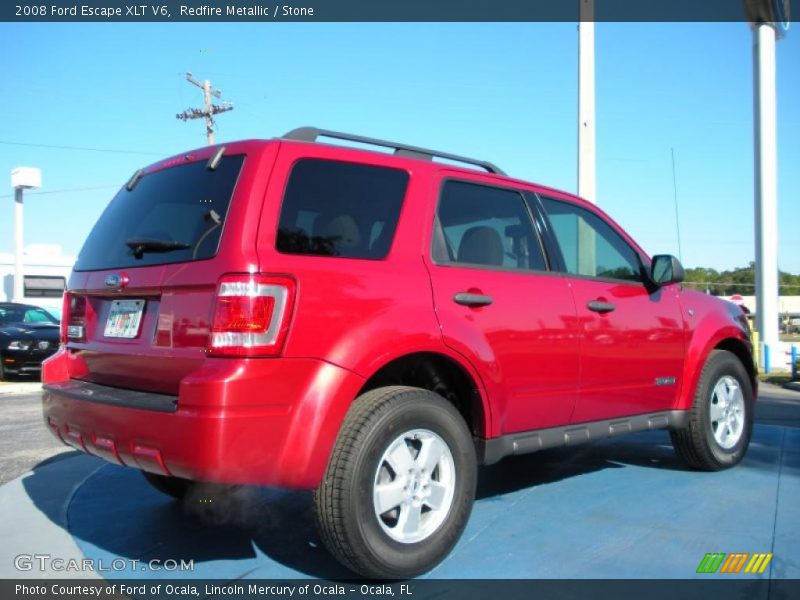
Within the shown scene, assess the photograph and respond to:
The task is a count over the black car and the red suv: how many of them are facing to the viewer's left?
0

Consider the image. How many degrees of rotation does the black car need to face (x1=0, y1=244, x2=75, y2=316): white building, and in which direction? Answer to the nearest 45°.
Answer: approximately 135° to its left

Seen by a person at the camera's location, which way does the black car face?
facing the viewer and to the right of the viewer

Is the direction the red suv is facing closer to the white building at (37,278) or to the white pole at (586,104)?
the white pole

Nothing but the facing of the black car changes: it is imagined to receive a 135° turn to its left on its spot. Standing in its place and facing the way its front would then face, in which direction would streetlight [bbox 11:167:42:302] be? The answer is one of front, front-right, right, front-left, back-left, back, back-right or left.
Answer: front

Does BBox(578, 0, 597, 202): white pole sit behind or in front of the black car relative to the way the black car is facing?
in front

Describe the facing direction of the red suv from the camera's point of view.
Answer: facing away from the viewer and to the right of the viewer

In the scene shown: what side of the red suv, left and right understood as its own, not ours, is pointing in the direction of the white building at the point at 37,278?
left
